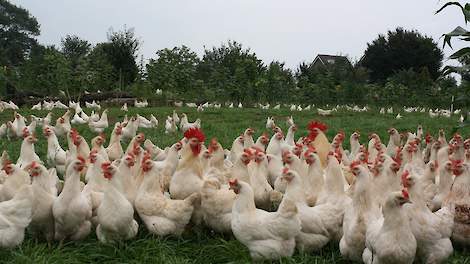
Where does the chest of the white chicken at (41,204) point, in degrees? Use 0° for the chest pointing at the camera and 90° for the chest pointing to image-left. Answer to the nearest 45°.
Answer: approximately 45°

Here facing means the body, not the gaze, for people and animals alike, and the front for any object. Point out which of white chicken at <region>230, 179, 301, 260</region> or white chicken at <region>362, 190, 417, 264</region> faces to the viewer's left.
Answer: white chicken at <region>230, 179, 301, 260</region>

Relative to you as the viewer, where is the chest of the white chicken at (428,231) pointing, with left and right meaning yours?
facing the viewer and to the left of the viewer

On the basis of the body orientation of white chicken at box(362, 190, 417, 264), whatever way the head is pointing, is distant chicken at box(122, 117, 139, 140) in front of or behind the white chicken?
behind

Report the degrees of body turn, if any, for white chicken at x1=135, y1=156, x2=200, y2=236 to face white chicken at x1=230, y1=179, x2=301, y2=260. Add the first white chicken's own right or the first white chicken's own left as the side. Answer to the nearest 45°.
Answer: approximately 135° to the first white chicken's own left

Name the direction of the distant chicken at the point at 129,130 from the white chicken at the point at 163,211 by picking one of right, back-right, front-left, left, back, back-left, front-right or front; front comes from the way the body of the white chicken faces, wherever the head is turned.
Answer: right

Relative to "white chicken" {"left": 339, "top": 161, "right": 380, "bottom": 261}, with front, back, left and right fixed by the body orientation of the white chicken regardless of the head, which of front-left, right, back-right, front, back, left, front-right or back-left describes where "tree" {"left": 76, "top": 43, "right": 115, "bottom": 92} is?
right

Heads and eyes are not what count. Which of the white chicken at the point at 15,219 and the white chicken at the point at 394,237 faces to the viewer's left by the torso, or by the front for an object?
the white chicken at the point at 15,219
